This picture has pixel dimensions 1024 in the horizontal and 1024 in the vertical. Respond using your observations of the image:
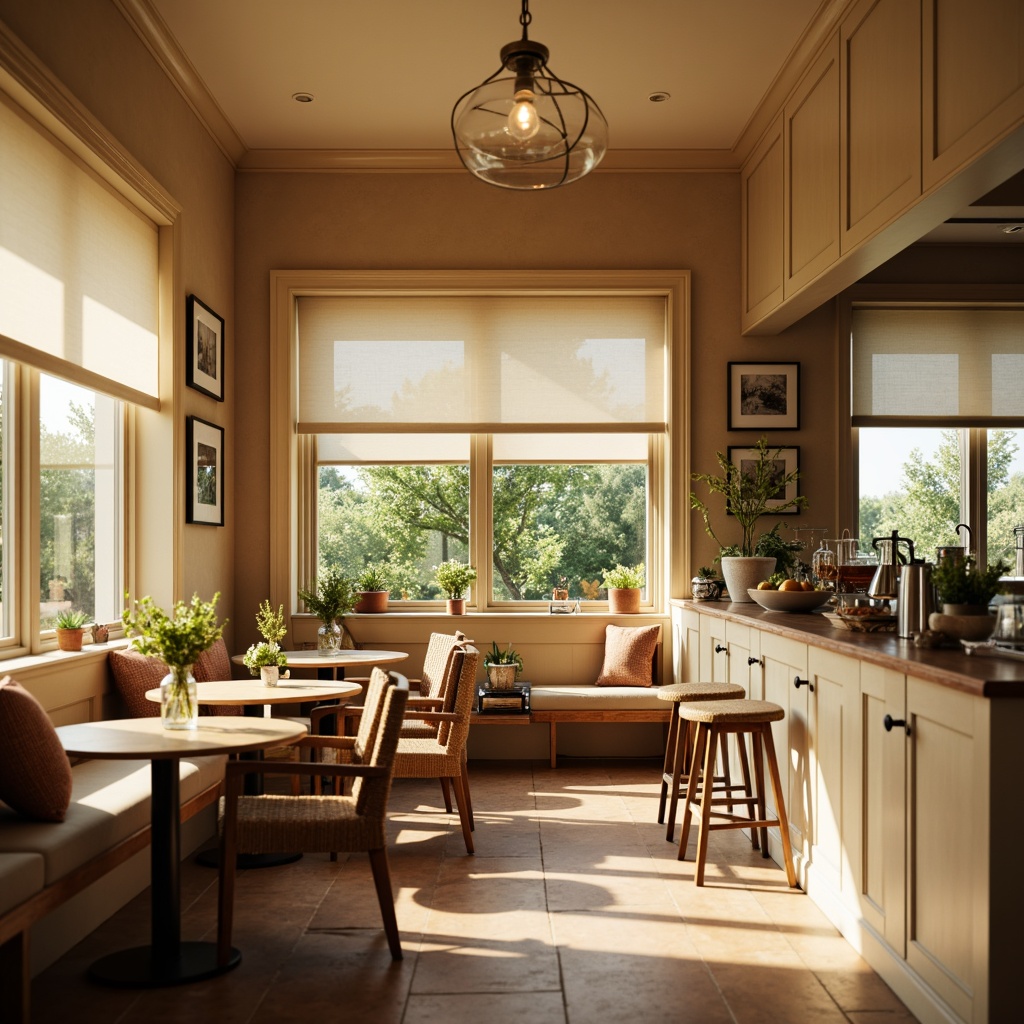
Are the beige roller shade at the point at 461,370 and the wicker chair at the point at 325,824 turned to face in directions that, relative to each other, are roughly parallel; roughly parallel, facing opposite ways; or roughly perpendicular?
roughly perpendicular

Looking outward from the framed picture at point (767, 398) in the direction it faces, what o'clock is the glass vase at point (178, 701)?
The glass vase is roughly at 1 o'clock from the framed picture.

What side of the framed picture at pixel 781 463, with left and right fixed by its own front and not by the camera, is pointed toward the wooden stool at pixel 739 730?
front

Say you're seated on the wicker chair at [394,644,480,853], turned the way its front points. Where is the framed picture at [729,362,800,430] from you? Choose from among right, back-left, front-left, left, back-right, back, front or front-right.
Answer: back-right

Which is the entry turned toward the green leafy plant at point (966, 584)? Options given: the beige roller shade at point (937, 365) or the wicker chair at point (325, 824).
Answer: the beige roller shade

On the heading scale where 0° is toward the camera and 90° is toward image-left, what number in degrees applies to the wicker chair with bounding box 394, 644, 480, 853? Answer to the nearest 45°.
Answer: approximately 90°

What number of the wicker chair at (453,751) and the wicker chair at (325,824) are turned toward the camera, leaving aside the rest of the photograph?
0

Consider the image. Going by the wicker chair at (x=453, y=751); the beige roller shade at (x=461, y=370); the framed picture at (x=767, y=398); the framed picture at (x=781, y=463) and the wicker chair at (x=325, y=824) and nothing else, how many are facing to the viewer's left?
2

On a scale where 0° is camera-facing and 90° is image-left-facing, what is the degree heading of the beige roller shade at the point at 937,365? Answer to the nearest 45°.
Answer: approximately 0°

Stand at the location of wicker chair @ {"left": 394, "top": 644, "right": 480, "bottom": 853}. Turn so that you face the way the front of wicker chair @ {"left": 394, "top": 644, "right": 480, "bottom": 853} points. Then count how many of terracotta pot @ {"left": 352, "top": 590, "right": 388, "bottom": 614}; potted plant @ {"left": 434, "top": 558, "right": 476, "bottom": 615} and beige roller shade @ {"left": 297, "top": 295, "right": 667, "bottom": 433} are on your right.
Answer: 3

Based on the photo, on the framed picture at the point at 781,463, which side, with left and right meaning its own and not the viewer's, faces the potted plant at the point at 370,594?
right
